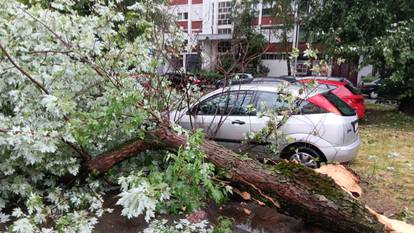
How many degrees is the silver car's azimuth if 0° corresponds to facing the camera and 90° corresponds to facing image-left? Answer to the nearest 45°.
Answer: approximately 135°

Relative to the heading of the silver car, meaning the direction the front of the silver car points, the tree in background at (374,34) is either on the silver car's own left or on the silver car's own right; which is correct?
on the silver car's own right

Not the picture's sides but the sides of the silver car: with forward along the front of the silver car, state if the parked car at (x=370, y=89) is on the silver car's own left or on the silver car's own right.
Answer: on the silver car's own right
